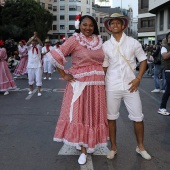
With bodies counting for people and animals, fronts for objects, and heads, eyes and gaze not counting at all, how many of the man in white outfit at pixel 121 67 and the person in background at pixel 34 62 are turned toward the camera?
2

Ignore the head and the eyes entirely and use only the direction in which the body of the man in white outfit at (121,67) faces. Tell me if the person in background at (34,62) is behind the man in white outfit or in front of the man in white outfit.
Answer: behind

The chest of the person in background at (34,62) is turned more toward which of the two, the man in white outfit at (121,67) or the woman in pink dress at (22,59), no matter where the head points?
the man in white outfit

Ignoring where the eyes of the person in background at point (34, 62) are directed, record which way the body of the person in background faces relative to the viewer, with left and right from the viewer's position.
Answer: facing the viewer

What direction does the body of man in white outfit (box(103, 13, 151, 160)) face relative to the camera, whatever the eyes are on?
toward the camera

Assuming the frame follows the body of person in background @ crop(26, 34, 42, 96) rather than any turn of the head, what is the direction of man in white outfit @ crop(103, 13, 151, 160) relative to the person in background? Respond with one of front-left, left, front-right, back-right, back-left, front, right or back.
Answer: front

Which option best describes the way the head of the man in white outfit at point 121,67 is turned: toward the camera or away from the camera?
toward the camera

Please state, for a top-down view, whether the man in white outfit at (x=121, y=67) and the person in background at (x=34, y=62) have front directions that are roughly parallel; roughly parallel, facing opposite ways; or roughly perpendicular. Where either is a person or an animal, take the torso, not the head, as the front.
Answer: roughly parallel

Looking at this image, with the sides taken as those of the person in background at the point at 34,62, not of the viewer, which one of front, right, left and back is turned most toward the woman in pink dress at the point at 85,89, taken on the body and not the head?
front
